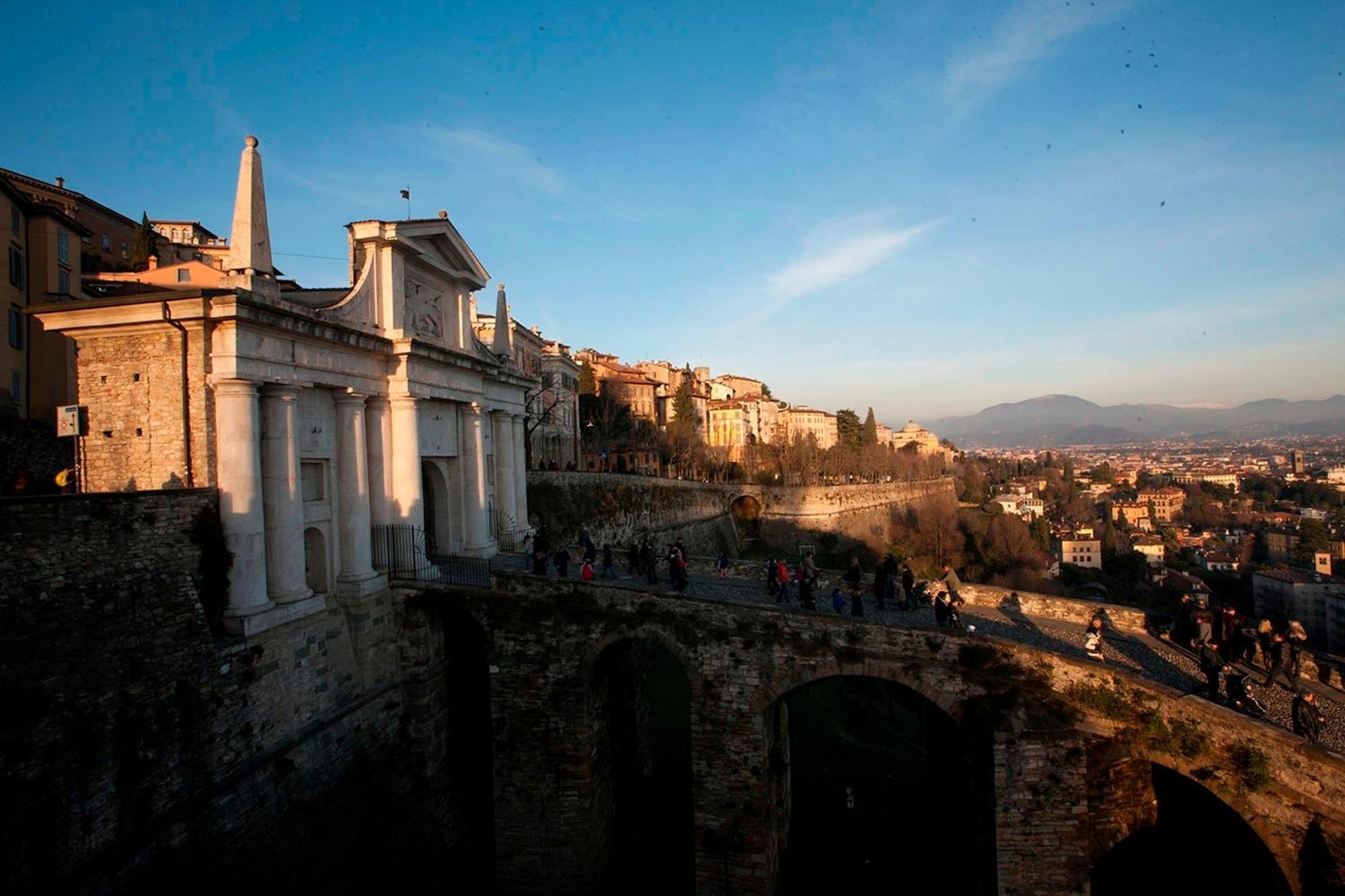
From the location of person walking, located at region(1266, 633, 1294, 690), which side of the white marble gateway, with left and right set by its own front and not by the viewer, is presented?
front

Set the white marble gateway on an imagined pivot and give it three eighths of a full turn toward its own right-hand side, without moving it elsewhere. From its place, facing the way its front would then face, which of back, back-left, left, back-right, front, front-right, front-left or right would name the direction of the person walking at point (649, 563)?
back

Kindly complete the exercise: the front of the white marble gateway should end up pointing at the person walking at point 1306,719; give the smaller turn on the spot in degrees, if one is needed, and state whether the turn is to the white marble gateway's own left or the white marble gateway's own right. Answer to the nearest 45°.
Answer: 0° — it already faces them

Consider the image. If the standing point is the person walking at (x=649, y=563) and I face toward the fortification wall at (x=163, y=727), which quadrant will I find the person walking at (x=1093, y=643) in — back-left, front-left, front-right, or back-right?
back-left

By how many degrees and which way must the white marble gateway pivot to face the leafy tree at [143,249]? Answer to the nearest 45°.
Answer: approximately 135° to its left

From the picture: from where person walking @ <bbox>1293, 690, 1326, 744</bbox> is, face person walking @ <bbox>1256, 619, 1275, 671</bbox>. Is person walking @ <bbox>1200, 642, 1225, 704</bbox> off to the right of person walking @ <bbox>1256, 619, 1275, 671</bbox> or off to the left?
left

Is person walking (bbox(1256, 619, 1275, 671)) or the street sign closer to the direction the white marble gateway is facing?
the person walking

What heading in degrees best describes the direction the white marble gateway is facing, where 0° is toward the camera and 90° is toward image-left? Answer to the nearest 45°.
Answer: approximately 315°

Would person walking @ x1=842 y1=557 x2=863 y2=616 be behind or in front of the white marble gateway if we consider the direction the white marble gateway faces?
in front

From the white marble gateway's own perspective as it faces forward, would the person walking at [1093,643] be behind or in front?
in front

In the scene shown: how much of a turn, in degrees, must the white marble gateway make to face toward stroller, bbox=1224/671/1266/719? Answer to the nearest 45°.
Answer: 0° — it already faces it
